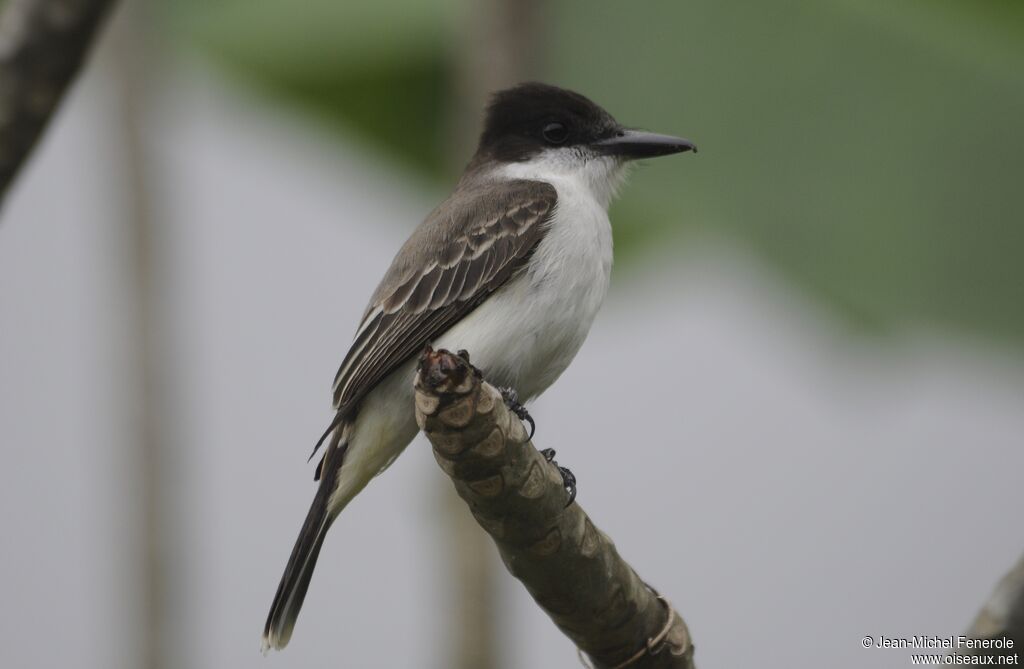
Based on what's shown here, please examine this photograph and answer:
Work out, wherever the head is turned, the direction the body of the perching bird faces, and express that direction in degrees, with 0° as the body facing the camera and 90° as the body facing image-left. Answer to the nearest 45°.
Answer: approximately 270°
